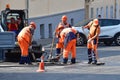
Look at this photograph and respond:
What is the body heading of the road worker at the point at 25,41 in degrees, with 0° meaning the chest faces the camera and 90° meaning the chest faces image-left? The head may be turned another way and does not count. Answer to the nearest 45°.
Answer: approximately 270°

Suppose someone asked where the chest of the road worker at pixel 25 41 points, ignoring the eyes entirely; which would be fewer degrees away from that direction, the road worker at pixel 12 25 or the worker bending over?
the worker bending over

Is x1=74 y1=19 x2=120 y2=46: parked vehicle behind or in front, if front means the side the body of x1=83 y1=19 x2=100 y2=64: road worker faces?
behind

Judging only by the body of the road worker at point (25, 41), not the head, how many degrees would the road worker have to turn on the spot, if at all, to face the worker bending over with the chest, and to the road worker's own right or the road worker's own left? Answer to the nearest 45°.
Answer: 0° — they already face them

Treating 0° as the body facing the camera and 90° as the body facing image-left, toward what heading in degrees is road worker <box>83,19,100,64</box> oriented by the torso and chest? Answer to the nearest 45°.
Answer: approximately 45°

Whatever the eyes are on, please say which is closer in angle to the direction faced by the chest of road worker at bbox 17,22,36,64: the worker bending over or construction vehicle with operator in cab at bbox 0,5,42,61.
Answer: the worker bending over

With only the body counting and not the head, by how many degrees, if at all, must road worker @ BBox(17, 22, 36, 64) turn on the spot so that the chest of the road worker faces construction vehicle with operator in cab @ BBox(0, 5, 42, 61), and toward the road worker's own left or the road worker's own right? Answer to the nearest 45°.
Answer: approximately 90° to the road worker's own left

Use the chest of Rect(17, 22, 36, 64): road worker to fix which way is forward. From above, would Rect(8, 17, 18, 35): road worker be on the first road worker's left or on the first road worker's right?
on the first road worker's left

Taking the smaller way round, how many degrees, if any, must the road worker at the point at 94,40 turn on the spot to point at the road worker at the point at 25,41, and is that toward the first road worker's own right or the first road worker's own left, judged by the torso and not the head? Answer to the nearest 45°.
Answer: approximately 45° to the first road worker's own right

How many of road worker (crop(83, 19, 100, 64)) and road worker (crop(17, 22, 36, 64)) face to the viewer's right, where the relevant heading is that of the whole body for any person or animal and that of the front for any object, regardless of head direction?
1
